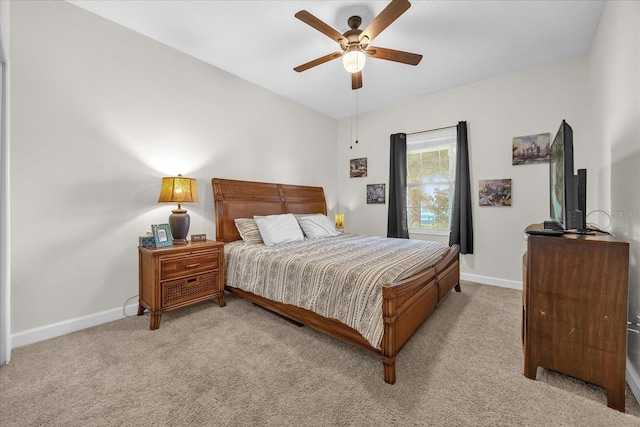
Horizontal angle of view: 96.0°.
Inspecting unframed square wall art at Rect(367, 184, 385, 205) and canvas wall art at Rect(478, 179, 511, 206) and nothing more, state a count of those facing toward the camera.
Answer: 2

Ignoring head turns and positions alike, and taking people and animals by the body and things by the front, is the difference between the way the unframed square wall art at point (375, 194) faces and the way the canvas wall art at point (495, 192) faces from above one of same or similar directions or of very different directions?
same or similar directions

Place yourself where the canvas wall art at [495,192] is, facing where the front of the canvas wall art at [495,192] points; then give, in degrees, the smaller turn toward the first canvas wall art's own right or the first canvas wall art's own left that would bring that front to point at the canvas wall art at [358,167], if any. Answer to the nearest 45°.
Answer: approximately 90° to the first canvas wall art's own right

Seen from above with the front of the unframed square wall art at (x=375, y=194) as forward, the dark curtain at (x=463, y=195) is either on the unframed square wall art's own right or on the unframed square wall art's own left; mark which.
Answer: on the unframed square wall art's own left

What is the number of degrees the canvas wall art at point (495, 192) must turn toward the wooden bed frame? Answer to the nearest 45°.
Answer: approximately 45° to its right

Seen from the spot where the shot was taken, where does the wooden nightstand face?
facing the viewer and to the right of the viewer

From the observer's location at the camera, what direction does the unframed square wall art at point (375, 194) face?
facing the viewer

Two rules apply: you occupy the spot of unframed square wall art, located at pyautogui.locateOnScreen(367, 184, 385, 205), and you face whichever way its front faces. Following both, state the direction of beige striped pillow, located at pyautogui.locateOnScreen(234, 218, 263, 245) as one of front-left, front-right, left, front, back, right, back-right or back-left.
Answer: front-right

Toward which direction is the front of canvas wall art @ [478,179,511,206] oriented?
toward the camera

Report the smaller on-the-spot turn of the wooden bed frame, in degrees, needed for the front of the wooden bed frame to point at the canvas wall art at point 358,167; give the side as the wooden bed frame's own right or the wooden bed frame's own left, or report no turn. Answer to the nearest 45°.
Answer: approximately 135° to the wooden bed frame's own left

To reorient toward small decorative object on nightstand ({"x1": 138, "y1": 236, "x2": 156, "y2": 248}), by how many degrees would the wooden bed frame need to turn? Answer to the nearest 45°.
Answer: approximately 135° to its right

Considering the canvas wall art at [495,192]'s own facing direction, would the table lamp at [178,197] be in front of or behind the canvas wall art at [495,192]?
in front

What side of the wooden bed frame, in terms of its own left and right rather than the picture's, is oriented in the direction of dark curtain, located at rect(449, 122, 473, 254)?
left
